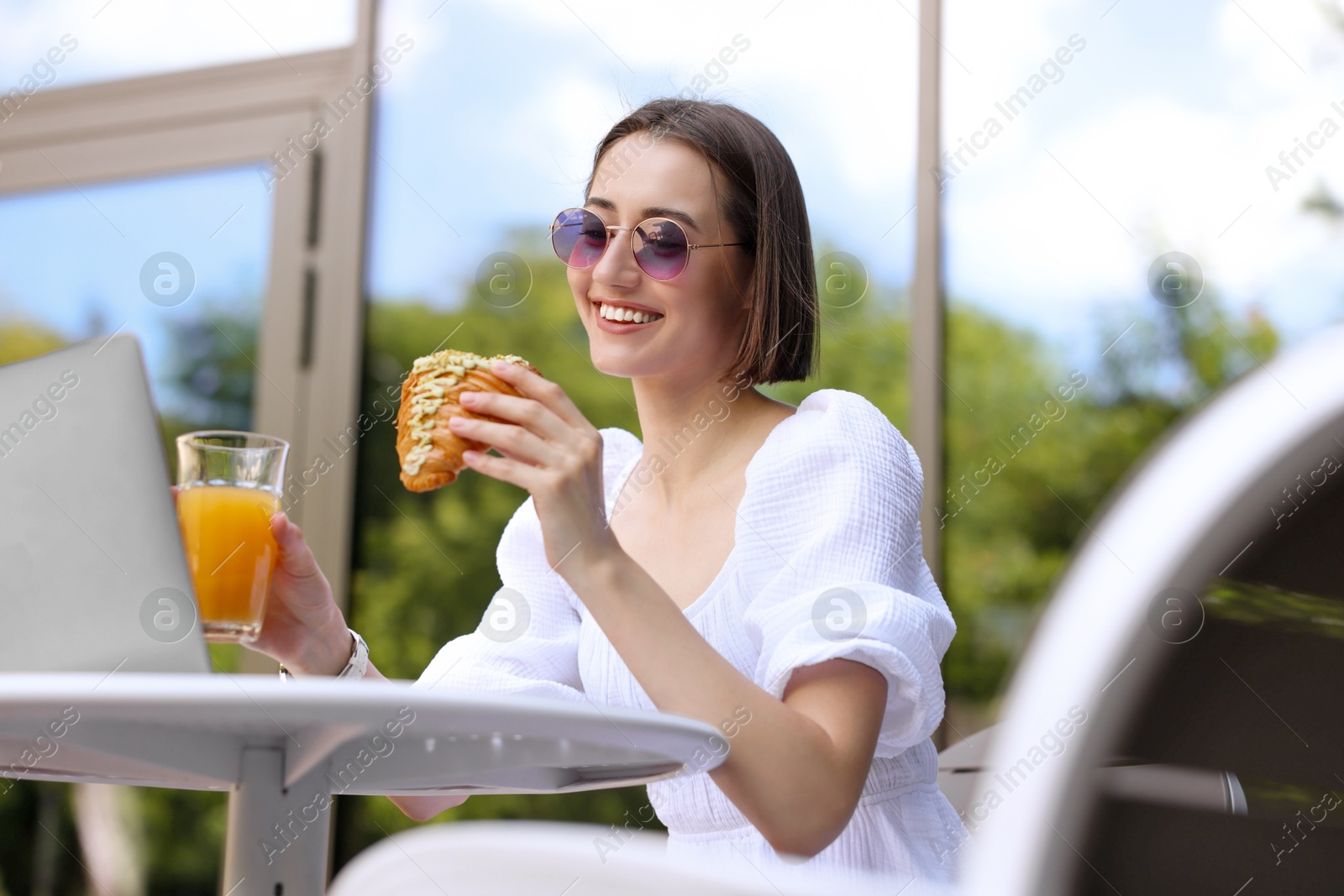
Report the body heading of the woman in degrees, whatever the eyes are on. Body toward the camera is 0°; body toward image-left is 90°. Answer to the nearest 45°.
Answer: approximately 45°

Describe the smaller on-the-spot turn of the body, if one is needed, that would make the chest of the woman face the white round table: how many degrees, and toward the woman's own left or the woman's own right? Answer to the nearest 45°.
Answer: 0° — they already face it

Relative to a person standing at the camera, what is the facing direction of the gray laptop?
facing away from the viewer and to the right of the viewer

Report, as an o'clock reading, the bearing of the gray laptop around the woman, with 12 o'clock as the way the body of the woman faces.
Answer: The gray laptop is roughly at 12 o'clock from the woman.

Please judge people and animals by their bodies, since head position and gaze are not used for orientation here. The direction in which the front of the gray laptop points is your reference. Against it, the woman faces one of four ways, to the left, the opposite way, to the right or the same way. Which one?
the opposite way
